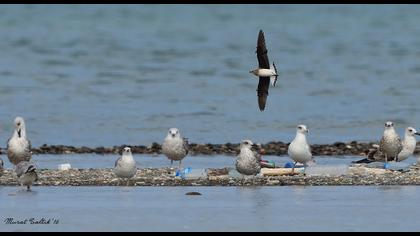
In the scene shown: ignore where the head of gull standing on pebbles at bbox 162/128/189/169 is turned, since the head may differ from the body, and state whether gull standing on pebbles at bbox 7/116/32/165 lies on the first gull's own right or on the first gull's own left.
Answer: on the first gull's own right

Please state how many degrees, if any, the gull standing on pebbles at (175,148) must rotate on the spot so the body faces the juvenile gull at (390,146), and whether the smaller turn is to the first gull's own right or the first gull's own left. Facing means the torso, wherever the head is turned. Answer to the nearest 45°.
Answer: approximately 90° to the first gull's own left

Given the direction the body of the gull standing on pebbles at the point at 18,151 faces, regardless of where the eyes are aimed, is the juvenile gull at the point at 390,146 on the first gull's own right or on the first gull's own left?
on the first gull's own left

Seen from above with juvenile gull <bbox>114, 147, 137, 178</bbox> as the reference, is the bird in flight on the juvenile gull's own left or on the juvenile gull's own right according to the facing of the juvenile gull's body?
on the juvenile gull's own left

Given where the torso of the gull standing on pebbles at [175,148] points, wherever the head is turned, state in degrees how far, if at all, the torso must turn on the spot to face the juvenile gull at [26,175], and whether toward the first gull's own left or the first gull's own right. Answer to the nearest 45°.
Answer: approximately 45° to the first gull's own right

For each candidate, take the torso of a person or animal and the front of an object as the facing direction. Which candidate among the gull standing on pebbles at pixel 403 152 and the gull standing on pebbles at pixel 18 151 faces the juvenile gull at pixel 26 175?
the gull standing on pebbles at pixel 18 151

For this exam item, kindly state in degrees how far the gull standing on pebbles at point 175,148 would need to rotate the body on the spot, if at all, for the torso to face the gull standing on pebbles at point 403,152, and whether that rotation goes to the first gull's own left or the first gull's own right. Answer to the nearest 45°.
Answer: approximately 90° to the first gull's own left

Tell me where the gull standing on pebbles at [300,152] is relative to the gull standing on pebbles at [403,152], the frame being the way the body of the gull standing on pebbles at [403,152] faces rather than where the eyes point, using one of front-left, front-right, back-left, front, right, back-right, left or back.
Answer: back-right
